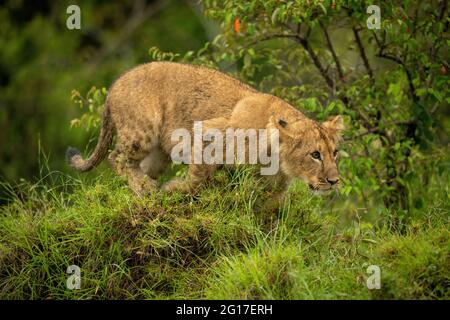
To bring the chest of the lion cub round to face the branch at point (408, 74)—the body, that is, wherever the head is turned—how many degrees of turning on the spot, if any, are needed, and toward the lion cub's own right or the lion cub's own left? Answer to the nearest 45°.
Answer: approximately 45° to the lion cub's own left

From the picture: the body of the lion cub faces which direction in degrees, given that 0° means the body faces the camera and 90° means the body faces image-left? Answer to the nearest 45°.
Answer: approximately 270°

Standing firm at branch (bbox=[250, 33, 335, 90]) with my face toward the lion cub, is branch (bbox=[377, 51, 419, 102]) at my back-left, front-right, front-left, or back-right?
back-left

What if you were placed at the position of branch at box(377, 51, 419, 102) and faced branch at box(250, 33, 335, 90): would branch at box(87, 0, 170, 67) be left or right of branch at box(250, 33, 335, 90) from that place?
right

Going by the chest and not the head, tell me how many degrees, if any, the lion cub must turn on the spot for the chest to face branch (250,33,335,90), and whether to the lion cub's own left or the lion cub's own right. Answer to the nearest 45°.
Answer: approximately 45° to the lion cub's own left

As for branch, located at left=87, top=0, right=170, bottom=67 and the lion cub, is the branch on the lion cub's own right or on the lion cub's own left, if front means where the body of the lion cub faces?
on the lion cub's own left
